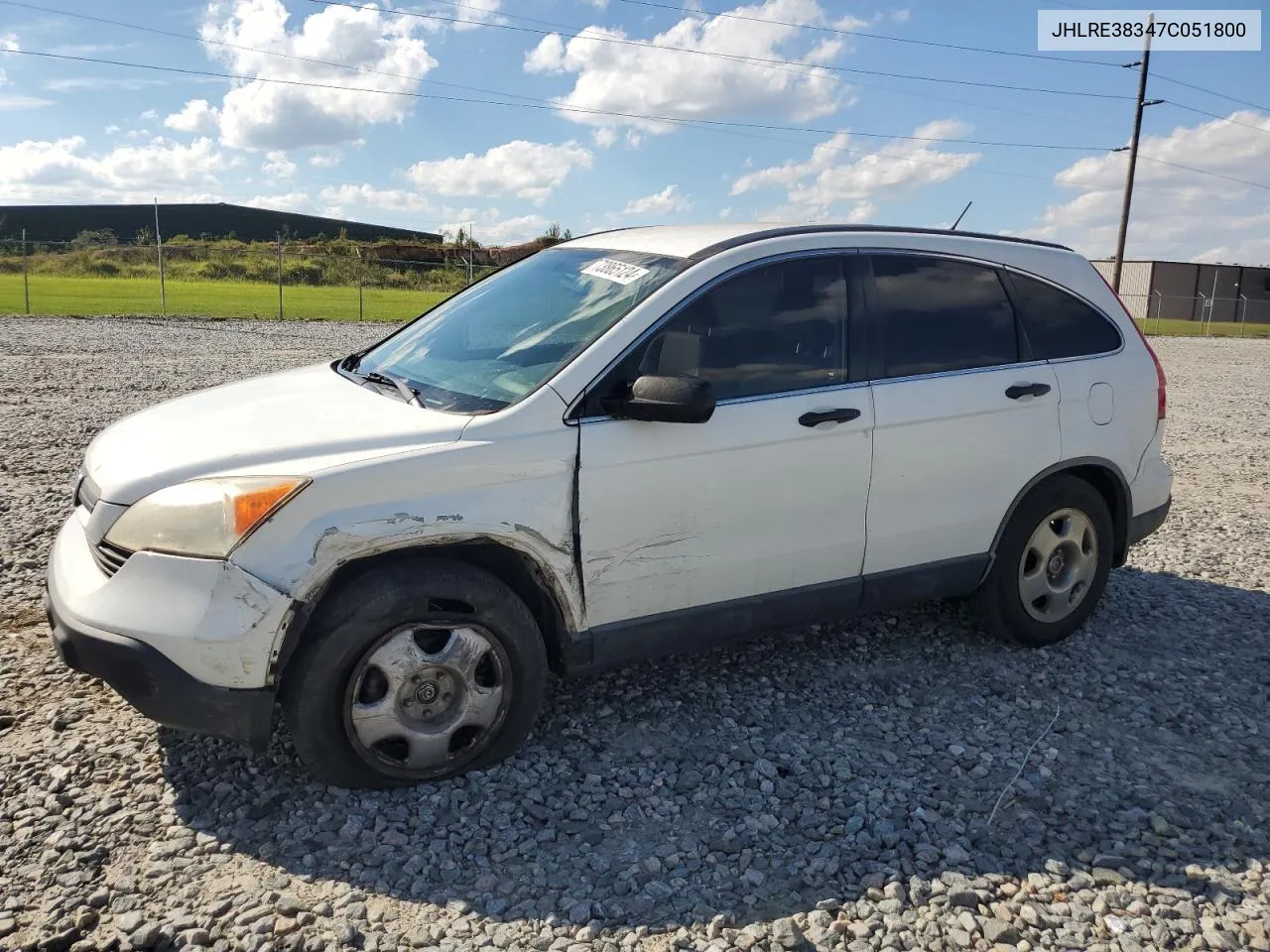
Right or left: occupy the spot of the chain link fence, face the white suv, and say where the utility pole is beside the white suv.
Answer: left

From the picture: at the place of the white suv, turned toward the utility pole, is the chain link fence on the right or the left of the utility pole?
left

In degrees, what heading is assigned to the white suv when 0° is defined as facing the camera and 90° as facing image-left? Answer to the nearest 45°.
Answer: approximately 45°

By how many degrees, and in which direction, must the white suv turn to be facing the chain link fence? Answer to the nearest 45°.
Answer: approximately 135° to its right

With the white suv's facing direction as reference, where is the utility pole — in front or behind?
behind
